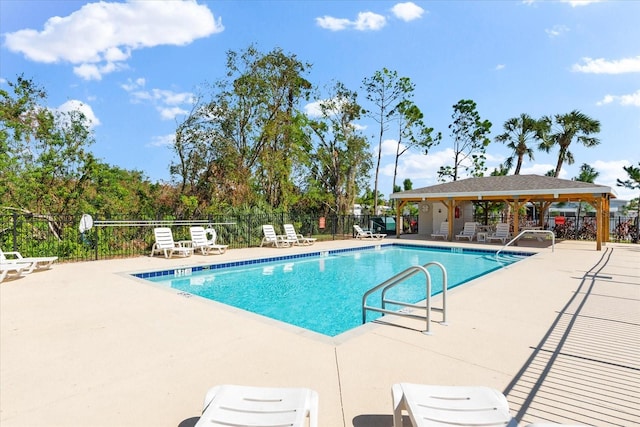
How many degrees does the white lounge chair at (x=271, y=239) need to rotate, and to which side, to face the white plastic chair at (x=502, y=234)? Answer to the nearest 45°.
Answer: approximately 45° to its left

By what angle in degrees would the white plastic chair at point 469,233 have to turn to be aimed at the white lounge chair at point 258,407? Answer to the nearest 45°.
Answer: approximately 45° to its left

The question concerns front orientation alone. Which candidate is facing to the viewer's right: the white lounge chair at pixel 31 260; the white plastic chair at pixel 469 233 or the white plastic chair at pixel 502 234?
the white lounge chair

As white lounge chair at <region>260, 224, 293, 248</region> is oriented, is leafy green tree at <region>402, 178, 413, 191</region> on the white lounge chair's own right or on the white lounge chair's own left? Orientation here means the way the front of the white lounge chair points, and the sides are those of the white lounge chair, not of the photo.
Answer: on the white lounge chair's own left

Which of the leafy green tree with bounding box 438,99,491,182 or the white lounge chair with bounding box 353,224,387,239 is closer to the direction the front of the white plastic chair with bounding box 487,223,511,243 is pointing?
the white lounge chair

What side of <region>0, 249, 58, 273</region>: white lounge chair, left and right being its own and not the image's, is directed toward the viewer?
right

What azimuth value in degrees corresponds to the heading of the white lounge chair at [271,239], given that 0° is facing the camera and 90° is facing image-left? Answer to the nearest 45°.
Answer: approximately 315°

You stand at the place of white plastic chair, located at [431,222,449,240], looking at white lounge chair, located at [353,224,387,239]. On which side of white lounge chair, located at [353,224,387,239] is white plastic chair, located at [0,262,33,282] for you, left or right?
left
